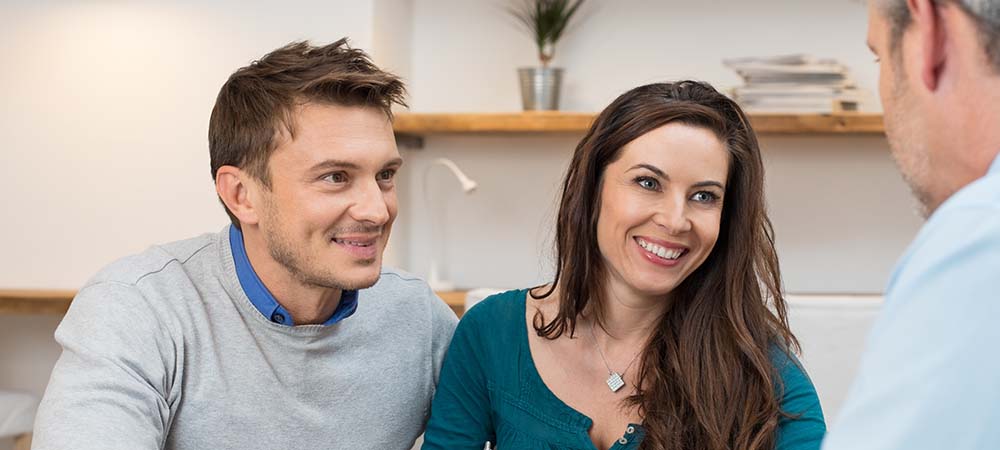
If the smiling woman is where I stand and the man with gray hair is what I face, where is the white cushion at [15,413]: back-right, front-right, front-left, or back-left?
back-right

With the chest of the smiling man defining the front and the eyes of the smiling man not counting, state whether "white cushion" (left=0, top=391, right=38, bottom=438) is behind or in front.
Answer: behind

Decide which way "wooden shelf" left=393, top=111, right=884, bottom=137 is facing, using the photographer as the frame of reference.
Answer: facing the viewer

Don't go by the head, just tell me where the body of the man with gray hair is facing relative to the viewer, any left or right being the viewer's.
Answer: facing away from the viewer and to the left of the viewer

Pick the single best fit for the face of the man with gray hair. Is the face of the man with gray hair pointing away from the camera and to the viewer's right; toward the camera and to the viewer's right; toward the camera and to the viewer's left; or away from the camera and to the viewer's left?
away from the camera and to the viewer's left

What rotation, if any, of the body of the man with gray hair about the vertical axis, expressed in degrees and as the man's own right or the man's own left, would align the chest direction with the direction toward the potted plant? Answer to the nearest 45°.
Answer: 0° — they already face it

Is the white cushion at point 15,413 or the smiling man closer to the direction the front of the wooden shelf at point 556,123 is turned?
the smiling man

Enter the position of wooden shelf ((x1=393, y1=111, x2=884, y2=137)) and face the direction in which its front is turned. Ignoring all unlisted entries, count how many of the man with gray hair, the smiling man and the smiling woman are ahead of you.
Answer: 3

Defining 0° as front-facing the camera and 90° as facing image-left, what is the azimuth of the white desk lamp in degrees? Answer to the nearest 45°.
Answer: approximately 270°

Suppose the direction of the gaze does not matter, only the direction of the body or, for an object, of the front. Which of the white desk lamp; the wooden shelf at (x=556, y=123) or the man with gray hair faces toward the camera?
the wooden shelf

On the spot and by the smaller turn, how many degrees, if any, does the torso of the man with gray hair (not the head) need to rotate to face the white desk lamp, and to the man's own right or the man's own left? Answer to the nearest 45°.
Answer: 0° — they already face it

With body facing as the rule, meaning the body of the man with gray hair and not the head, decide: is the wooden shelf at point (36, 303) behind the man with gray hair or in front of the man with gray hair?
in front

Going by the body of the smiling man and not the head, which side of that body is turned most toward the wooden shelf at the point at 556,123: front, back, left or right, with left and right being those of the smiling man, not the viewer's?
left

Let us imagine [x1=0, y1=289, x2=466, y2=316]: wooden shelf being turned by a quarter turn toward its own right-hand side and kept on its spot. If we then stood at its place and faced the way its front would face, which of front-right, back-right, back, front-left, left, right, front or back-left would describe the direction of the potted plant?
back

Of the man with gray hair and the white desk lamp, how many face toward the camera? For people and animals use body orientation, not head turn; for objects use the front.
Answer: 0

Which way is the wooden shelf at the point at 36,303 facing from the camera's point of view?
toward the camera

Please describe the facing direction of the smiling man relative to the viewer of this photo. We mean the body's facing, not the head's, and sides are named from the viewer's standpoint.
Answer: facing the viewer and to the right of the viewer
